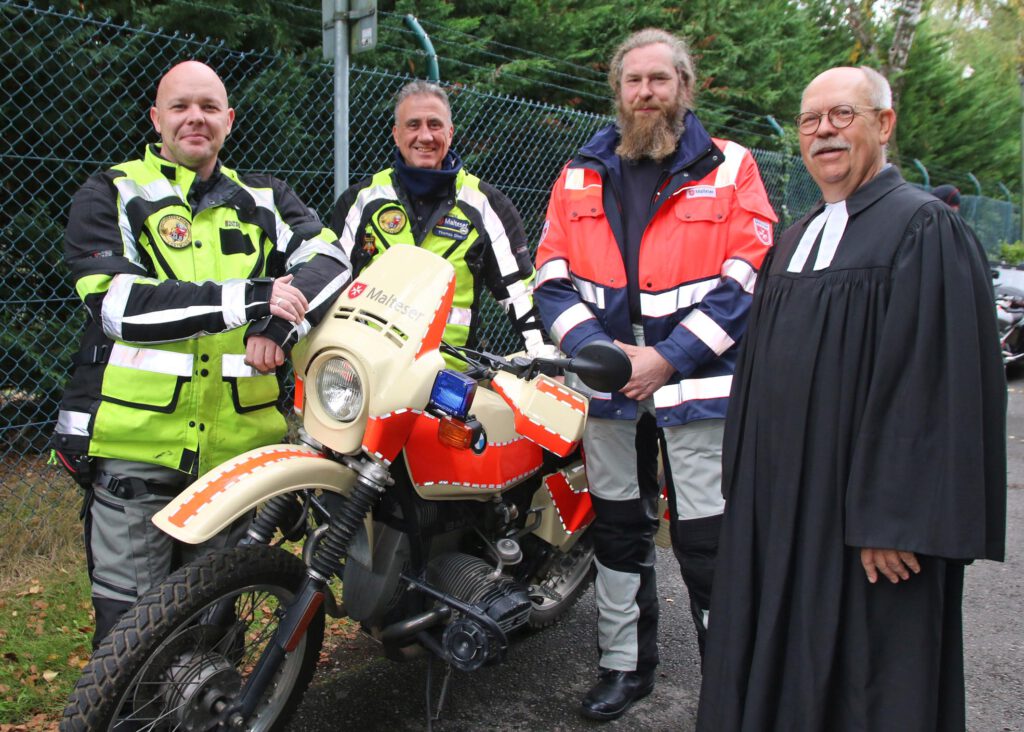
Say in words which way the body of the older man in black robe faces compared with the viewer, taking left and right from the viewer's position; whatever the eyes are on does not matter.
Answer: facing the viewer and to the left of the viewer

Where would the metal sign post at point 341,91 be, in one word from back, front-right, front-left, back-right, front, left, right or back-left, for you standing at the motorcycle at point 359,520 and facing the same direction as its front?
back-right

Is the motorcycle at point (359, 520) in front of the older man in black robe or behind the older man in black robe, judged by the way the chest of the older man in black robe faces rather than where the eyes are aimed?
in front

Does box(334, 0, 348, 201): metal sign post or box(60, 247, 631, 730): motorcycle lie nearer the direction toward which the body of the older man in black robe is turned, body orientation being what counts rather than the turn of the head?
the motorcycle

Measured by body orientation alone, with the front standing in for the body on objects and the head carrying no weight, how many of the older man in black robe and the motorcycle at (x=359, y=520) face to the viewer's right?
0

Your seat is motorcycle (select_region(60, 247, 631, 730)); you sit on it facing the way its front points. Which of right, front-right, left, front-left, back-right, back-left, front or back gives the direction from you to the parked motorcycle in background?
back

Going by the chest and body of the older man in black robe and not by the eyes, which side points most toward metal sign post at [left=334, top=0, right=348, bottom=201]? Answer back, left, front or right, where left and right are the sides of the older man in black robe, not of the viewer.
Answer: right

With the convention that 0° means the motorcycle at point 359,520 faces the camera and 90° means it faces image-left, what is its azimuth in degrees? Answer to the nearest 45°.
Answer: approximately 45°

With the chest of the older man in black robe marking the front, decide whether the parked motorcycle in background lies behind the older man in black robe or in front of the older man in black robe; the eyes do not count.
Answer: behind

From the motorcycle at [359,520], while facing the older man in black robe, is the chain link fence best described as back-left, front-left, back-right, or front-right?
back-left

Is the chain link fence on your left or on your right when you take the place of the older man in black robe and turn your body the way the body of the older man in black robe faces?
on your right

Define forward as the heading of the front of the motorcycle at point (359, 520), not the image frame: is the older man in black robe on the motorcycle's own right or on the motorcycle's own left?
on the motorcycle's own left
